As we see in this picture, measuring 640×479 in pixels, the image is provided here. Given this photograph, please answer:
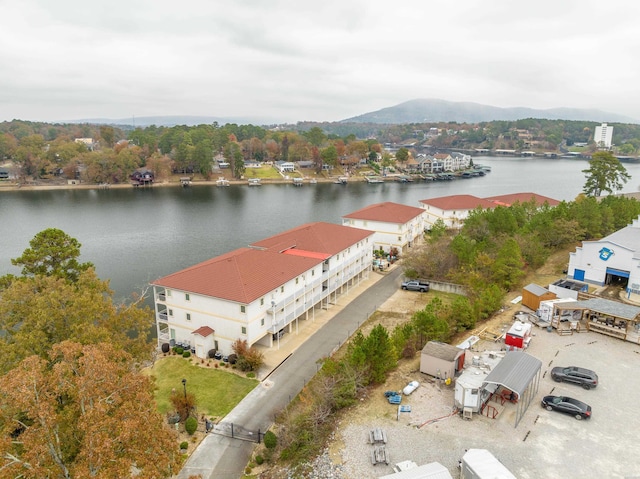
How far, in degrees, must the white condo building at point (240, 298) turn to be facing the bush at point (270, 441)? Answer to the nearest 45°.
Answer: approximately 45° to its right

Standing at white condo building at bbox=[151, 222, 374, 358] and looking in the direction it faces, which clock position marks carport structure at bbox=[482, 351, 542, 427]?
The carport structure is roughly at 12 o'clock from the white condo building.

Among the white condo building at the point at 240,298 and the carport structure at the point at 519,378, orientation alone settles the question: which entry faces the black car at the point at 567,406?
the white condo building

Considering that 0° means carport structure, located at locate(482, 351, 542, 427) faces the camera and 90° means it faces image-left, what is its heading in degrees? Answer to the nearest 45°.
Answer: approximately 45°

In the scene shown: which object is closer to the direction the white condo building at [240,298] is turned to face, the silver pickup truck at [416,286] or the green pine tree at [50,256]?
the silver pickup truck

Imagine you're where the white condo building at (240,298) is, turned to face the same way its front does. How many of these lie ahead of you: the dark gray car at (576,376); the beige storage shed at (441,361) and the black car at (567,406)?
3

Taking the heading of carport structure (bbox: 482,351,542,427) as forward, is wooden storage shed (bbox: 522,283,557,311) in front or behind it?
behind

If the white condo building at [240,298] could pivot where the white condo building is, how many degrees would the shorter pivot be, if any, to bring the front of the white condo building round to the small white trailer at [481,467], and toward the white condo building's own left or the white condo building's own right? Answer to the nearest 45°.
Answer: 0° — it already faces it

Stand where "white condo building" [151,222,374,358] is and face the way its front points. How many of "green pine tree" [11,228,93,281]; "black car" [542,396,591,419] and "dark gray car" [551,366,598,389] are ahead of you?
2

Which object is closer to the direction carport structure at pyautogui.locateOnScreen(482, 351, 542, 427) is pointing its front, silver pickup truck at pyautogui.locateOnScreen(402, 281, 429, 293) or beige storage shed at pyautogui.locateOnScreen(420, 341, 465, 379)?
the beige storage shed
